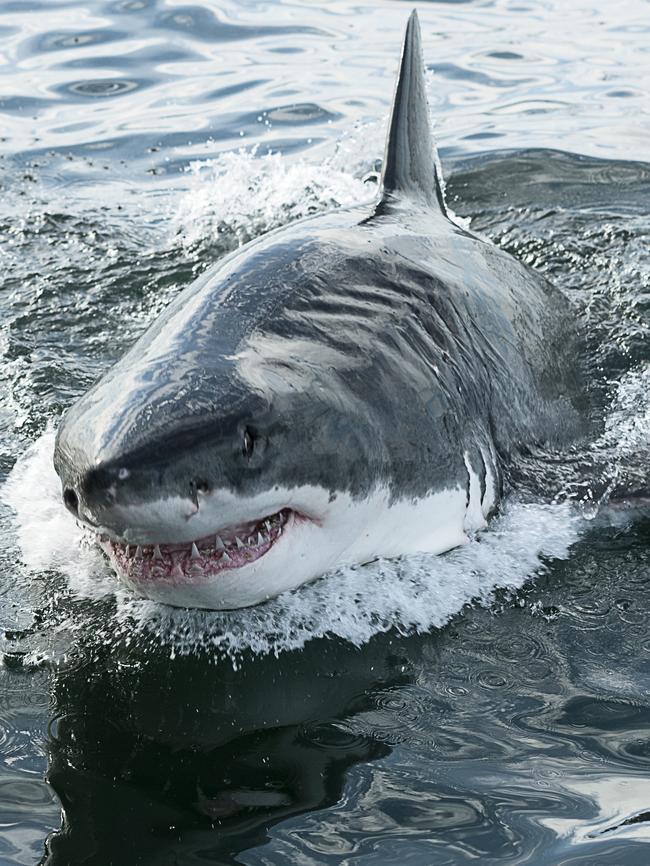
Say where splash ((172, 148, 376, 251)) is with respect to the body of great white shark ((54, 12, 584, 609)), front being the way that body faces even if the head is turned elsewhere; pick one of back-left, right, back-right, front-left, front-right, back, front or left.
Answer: back-right

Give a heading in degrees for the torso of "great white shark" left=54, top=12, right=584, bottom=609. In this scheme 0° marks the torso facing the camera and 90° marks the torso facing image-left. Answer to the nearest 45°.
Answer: approximately 45°
